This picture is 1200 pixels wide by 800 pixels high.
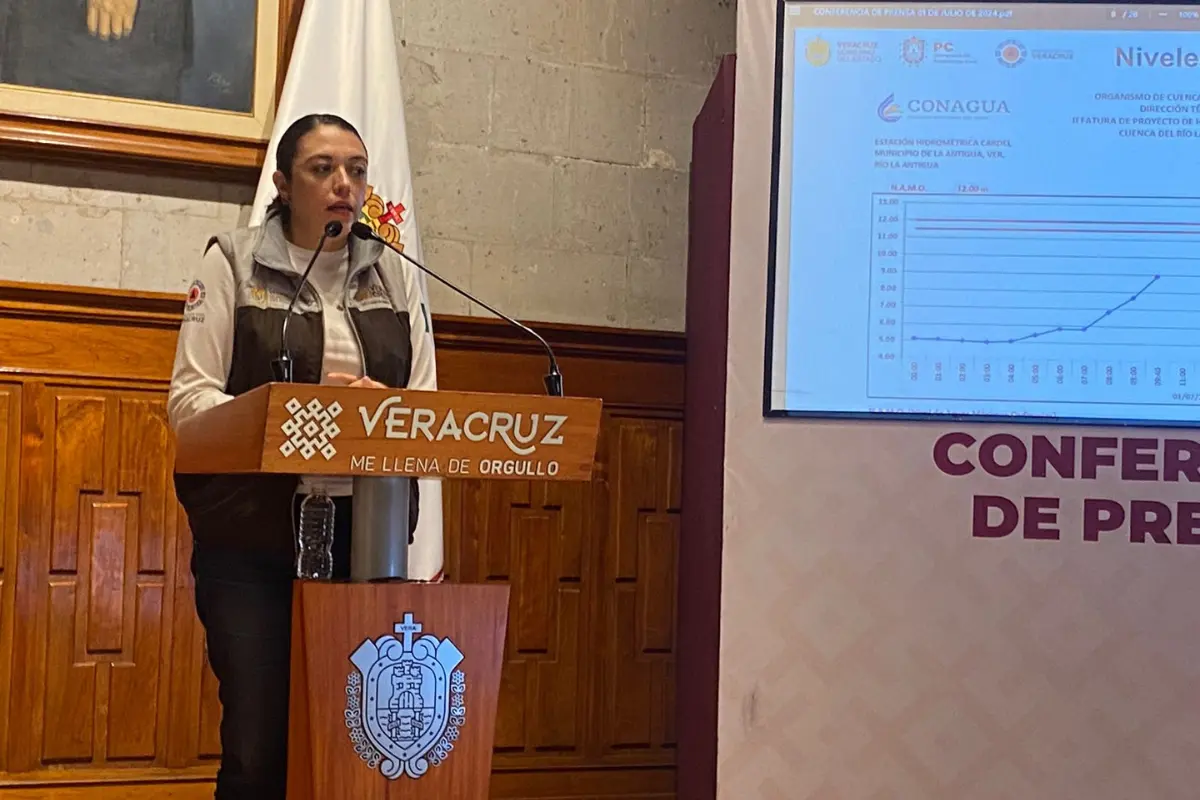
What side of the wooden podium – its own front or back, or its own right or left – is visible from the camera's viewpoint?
front

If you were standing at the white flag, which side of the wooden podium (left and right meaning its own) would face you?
back

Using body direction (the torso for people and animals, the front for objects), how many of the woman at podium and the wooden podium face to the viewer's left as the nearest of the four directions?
0

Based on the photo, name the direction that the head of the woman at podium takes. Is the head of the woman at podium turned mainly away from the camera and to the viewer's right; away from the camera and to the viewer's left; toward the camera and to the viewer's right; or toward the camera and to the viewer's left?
toward the camera and to the viewer's right

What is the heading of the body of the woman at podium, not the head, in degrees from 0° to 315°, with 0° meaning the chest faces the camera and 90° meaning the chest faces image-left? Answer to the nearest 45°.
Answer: approximately 315°

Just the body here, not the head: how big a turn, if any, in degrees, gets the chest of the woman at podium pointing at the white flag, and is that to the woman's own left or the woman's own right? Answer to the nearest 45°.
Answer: approximately 135° to the woman's own left
